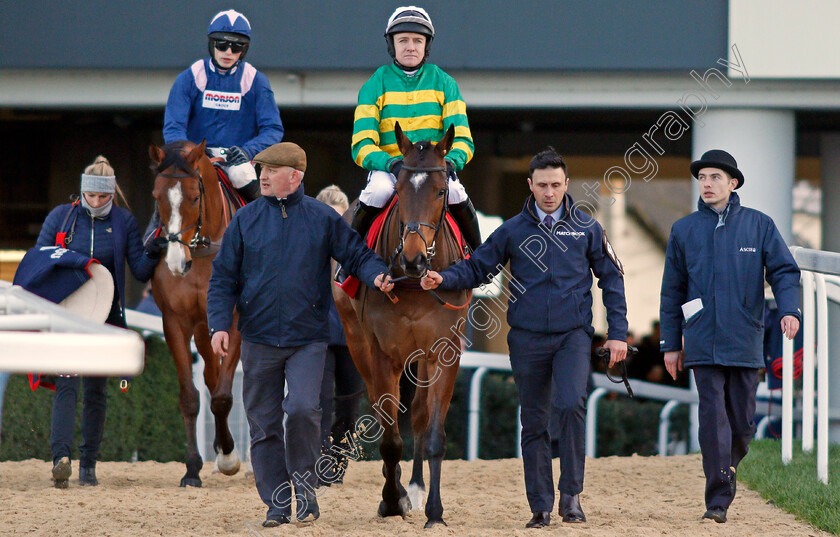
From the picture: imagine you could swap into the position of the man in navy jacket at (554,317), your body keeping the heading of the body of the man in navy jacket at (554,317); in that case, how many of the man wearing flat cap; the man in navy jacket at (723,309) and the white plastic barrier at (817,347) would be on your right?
1

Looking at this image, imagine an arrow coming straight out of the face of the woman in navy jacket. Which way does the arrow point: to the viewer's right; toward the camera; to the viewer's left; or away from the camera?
toward the camera

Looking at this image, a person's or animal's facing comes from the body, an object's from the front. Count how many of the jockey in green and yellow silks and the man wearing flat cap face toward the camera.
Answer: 2

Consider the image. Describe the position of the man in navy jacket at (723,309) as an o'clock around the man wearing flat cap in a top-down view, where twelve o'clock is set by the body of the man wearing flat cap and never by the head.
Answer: The man in navy jacket is roughly at 9 o'clock from the man wearing flat cap.

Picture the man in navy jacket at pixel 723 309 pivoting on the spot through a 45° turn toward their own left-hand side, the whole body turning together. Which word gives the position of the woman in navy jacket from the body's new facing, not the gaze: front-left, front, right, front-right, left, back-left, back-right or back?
back-right

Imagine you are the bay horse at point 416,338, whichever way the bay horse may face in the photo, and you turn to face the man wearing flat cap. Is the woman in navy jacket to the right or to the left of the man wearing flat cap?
right

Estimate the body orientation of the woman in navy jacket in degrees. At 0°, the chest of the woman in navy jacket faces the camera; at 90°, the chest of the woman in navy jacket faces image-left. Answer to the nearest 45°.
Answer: approximately 0°

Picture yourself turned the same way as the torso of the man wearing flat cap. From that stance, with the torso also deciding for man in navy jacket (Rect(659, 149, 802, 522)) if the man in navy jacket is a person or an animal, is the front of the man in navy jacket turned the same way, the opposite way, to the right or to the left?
the same way

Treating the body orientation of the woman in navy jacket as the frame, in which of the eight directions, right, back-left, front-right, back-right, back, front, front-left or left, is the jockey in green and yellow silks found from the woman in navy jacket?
front-left

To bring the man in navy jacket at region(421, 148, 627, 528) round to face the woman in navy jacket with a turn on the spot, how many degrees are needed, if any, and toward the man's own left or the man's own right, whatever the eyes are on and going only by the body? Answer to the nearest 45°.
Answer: approximately 90° to the man's own right

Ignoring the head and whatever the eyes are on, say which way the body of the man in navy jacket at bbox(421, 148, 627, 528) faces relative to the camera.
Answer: toward the camera

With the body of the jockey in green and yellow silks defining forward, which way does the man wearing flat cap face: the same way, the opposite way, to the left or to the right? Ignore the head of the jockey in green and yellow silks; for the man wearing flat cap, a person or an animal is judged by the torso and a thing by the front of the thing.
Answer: the same way

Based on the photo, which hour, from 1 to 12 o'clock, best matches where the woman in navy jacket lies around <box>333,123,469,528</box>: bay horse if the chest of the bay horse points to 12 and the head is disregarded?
The woman in navy jacket is roughly at 4 o'clock from the bay horse.

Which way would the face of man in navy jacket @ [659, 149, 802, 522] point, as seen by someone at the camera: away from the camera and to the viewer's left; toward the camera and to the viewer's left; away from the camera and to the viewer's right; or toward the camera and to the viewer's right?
toward the camera and to the viewer's left

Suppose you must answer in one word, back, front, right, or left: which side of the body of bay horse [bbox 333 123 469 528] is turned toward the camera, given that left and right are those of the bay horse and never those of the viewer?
front

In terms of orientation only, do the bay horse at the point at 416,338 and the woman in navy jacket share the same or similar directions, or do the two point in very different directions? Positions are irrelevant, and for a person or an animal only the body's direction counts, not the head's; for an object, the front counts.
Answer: same or similar directions

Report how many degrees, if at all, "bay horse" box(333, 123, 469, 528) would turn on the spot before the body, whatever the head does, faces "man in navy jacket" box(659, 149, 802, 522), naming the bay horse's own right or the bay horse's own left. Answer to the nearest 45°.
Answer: approximately 90° to the bay horse's own left
